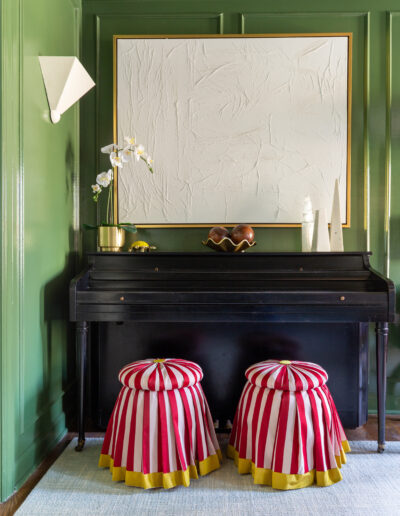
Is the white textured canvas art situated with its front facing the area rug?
yes

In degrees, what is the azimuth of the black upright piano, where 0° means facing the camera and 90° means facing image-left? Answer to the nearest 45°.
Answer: approximately 0°

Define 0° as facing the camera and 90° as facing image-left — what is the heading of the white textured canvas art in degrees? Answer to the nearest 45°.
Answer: approximately 0°

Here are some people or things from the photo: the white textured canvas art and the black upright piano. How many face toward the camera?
2

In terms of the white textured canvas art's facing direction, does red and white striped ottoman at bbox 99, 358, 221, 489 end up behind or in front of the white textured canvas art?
in front
